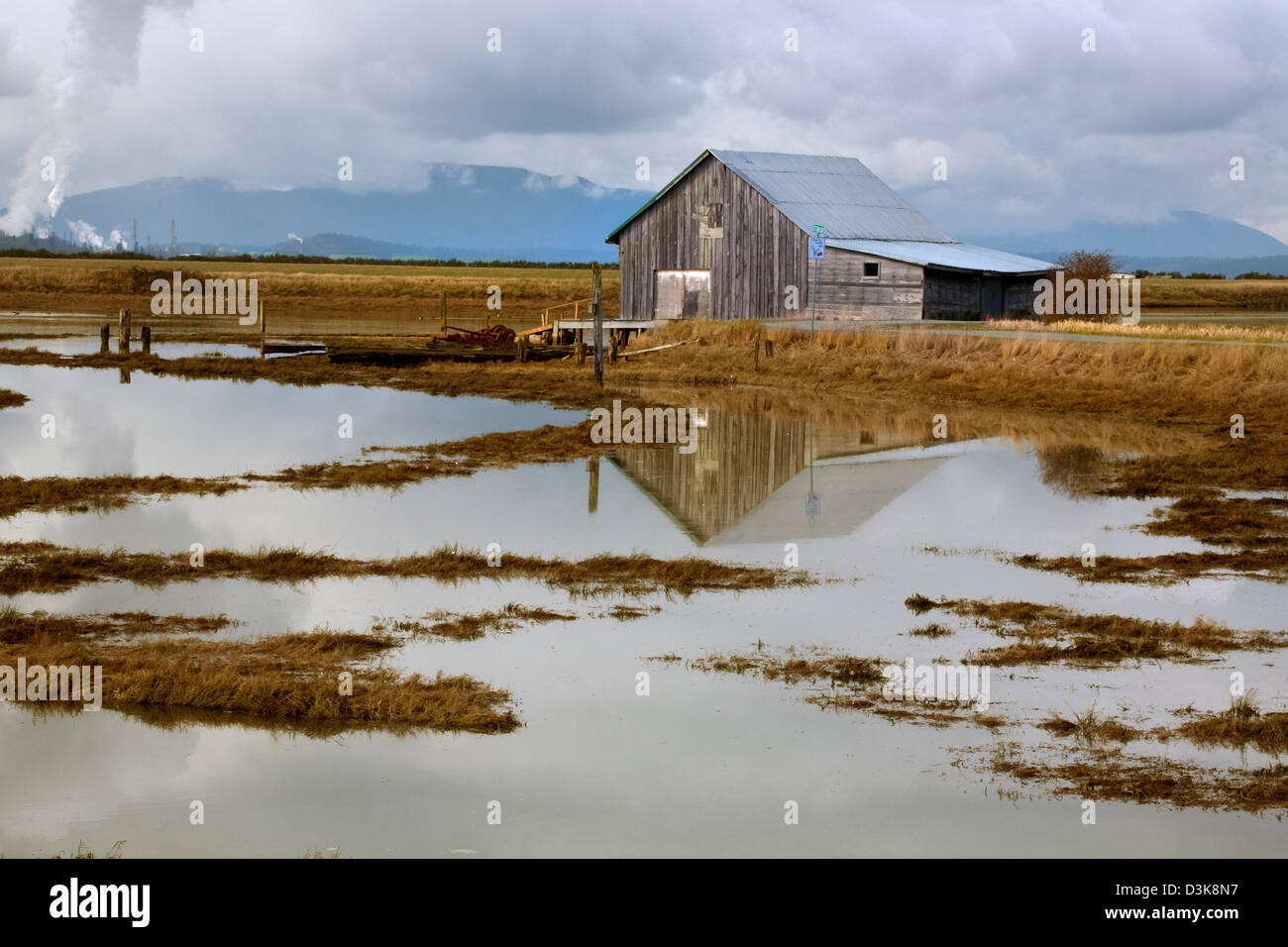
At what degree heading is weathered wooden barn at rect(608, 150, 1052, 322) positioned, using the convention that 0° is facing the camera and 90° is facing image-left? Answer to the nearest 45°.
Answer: approximately 45°
